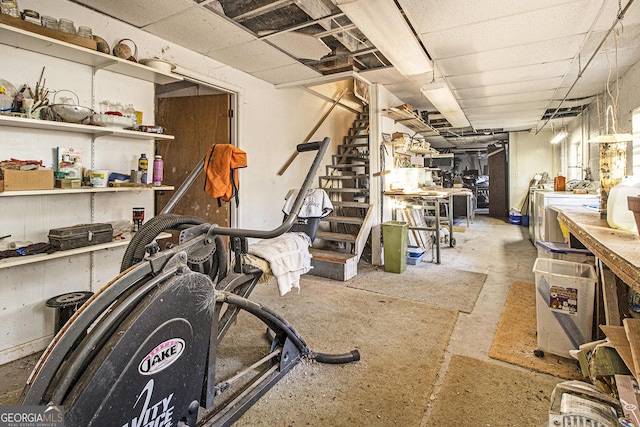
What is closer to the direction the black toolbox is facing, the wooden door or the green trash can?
the green trash can

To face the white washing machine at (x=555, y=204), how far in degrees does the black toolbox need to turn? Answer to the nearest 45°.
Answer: approximately 45° to its left

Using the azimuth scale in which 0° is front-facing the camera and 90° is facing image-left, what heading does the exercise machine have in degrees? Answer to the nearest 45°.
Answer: approximately 45°

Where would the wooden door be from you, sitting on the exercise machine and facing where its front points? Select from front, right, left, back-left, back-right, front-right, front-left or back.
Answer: back-right

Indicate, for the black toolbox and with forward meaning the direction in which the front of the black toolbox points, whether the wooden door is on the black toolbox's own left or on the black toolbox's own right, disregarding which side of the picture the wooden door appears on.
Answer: on the black toolbox's own left

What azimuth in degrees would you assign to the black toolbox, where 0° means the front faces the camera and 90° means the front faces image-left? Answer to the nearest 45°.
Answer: approximately 315°

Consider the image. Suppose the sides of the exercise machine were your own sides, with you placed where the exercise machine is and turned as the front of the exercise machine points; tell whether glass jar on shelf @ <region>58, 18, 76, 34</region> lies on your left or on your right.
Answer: on your right
